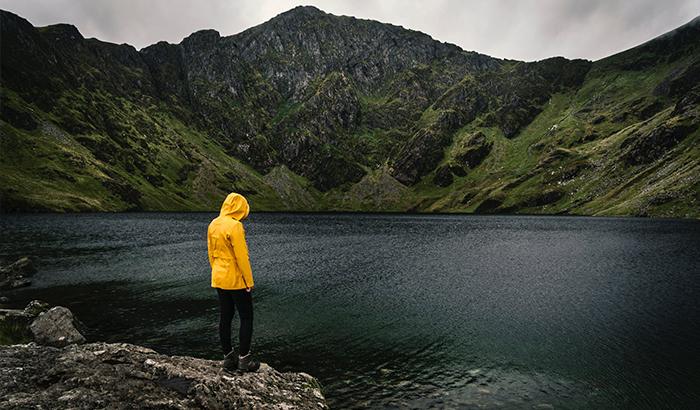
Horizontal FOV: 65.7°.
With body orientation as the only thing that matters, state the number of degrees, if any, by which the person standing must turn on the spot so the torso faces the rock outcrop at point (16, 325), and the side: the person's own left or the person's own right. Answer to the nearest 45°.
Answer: approximately 90° to the person's own left

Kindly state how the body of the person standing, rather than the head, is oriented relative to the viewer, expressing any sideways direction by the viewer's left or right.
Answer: facing away from the viewer and to the right of the viewer

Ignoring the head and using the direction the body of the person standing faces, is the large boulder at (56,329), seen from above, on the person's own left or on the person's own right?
on the person's own left

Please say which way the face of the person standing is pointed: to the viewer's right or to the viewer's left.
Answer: to the viewer's right
